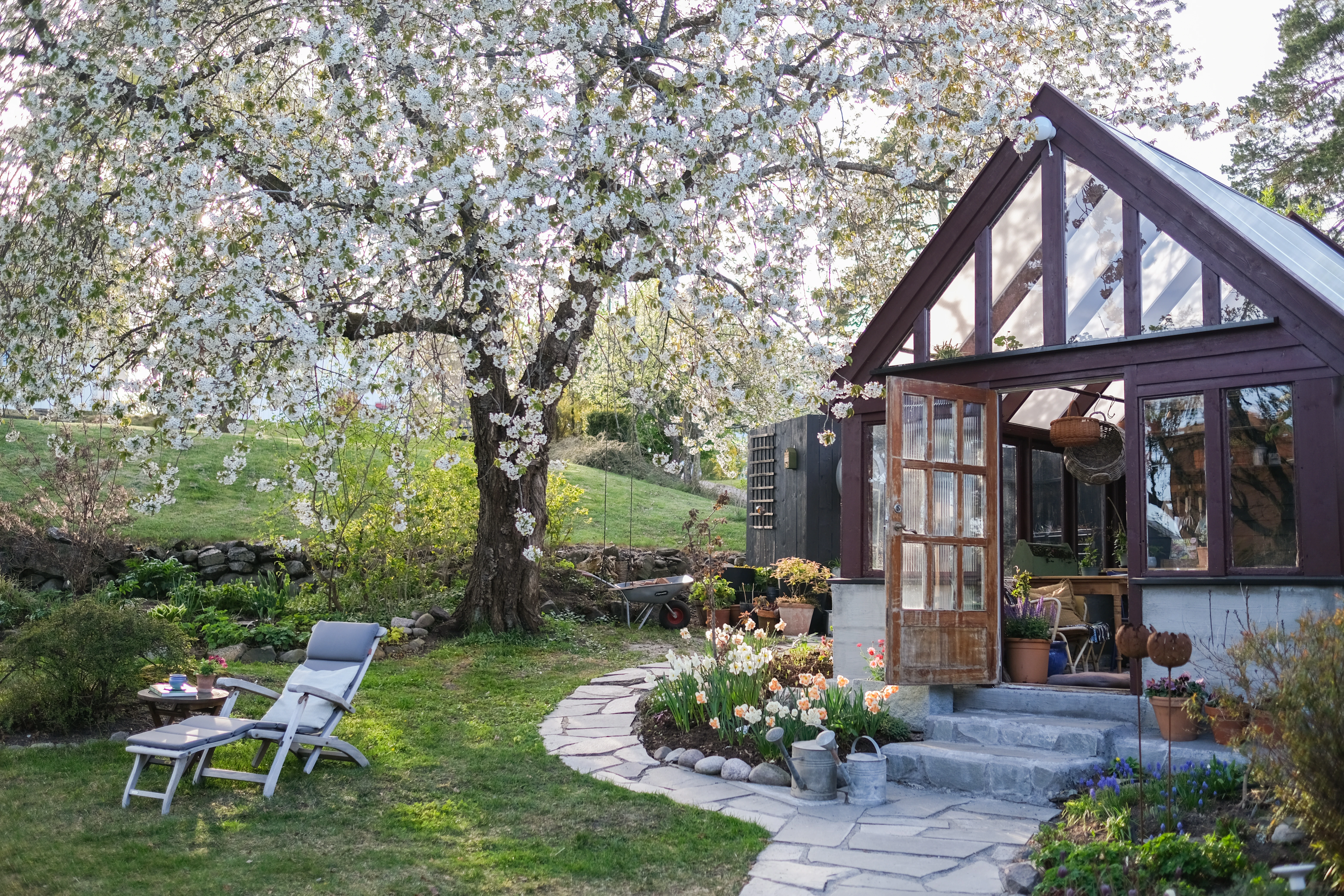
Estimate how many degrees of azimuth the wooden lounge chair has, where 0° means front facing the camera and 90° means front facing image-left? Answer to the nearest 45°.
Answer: approximately 45°

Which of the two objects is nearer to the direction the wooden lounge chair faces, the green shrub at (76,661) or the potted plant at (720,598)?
the green shrub

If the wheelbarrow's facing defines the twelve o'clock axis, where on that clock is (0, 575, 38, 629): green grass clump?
The green grass clump is roughly at 5 o'clock from the wheelbarrow.

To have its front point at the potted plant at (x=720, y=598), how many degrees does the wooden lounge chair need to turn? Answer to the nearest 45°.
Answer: approximately 180°

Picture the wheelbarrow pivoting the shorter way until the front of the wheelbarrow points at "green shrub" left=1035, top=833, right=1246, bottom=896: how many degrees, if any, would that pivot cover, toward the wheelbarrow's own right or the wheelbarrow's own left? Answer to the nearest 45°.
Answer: approximately 90° to the wheelbarrow's own right

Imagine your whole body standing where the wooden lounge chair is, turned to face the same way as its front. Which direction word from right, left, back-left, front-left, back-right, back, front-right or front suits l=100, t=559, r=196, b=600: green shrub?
back-right

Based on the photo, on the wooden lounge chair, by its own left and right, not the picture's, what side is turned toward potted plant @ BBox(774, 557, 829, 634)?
back

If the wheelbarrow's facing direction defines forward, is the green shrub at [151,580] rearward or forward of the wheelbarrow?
rearward

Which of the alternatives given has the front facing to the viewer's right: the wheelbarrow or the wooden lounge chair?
the wheelbarrow

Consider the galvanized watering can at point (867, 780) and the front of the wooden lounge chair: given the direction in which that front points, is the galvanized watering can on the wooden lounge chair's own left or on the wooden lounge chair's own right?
on the wooden lounge chair's own left

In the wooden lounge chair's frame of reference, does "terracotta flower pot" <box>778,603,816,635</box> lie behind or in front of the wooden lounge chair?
behind

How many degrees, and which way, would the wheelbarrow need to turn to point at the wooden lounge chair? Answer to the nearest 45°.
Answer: approximately 90° to its right

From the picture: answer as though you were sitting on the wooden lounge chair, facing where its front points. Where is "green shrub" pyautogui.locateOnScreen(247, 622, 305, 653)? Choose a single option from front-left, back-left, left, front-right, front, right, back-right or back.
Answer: back-right

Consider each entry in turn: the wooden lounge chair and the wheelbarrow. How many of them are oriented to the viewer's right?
1

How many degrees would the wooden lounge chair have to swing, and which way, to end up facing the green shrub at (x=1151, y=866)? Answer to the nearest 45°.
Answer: approximately 90° to its left

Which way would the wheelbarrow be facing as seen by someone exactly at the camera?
facing to the right of the viewer
